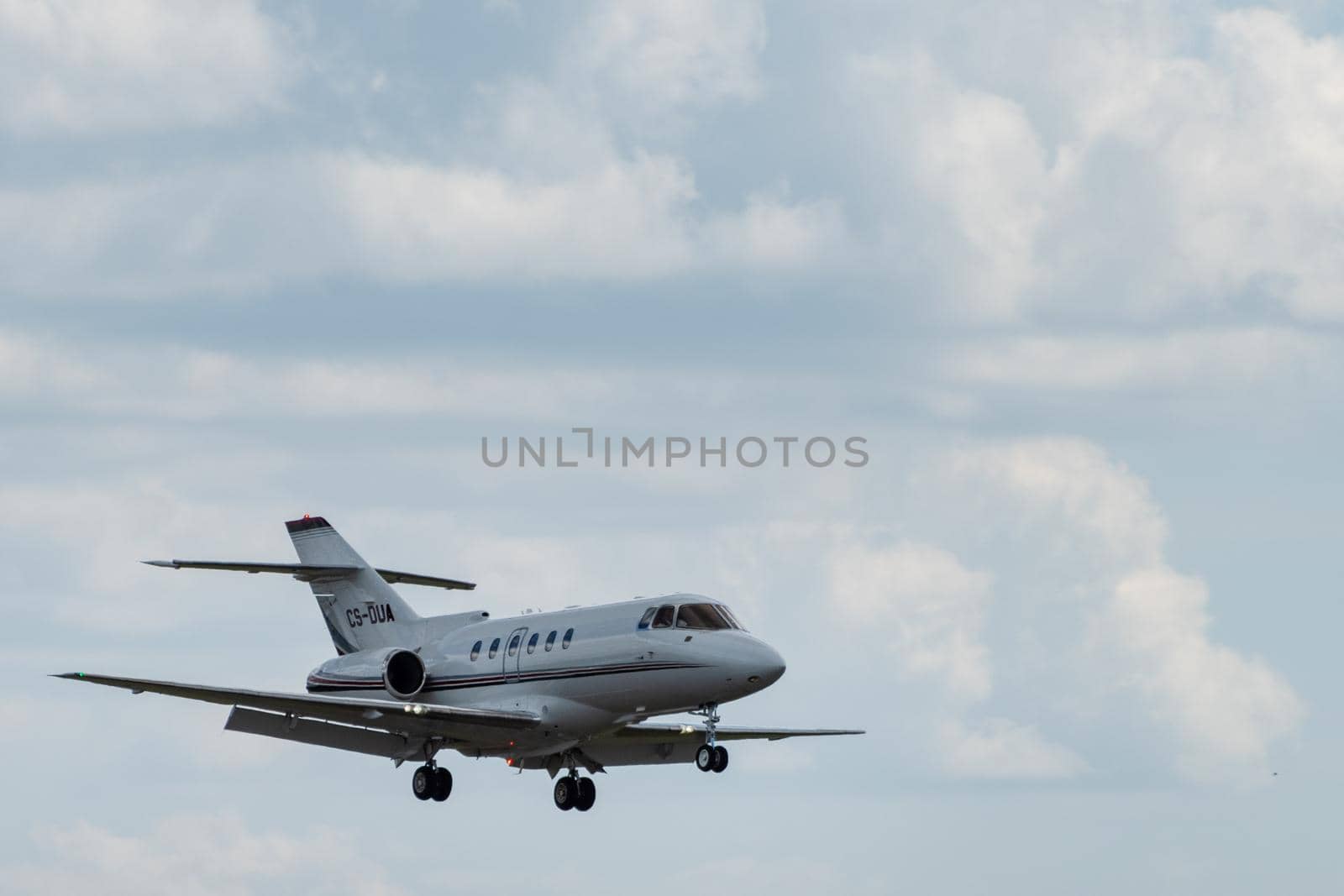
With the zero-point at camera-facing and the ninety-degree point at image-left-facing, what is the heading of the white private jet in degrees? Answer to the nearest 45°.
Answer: approximately 315°
